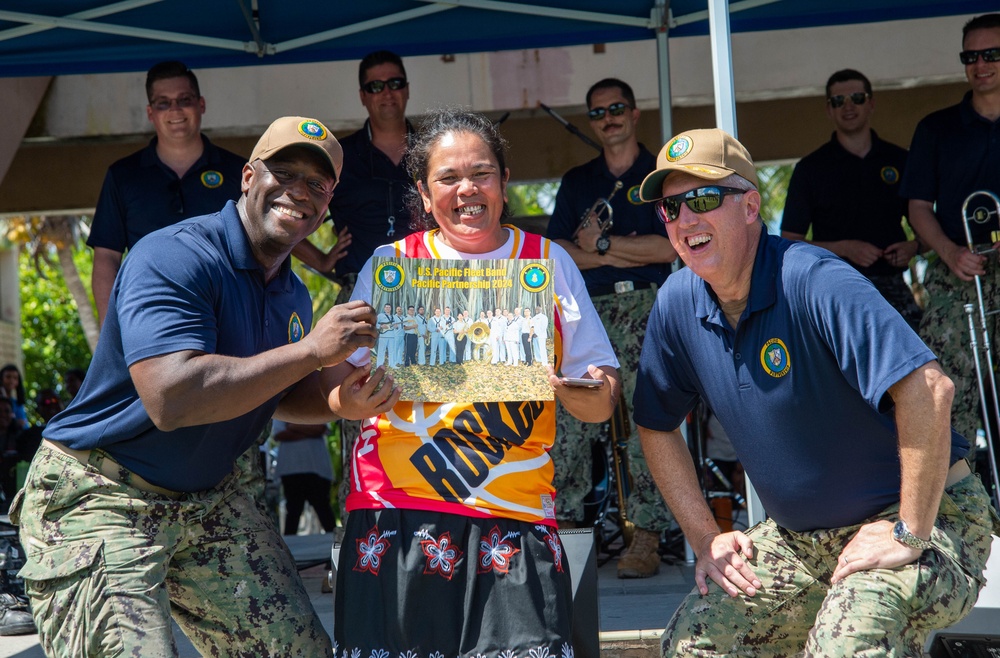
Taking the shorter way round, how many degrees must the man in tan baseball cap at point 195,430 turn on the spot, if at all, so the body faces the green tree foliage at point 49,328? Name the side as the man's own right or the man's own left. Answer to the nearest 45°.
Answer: approximately 135° to the man's own left

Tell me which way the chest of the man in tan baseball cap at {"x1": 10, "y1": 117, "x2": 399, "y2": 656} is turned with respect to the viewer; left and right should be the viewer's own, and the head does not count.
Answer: facing the viewer and to the right of the viewer

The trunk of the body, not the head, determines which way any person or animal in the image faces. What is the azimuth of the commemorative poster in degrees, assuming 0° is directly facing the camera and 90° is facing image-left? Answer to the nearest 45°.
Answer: approximately 0°

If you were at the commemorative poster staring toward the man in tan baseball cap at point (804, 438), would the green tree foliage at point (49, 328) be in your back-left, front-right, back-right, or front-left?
back-left

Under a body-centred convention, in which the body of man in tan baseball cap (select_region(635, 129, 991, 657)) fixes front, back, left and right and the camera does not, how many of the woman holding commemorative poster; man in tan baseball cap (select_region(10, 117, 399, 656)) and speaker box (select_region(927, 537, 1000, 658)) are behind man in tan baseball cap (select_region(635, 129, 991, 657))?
1

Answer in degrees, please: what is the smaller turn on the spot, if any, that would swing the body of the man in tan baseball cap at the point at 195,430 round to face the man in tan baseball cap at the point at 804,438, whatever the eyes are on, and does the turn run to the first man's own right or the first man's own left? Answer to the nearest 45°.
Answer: approximately 45° to the first man's own left

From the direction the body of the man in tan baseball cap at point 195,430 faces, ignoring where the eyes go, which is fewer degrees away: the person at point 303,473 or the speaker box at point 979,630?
the speaker box

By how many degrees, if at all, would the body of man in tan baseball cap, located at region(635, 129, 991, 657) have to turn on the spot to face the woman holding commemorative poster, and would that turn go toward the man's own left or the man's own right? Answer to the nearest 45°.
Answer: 0° — they already face them

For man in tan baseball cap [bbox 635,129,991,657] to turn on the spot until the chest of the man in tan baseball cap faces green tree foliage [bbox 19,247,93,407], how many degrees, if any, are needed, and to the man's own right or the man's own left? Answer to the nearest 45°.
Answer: approximately 90° to the man's own right

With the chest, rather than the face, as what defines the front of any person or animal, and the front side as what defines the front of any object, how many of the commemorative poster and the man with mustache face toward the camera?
2

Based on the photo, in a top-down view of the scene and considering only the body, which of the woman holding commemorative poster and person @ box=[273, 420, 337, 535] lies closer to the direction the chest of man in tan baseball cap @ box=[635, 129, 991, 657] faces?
the woman holding commemorative poster

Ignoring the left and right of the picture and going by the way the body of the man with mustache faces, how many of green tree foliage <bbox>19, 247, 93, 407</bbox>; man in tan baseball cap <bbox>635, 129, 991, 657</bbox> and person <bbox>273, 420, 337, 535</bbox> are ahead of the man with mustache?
1

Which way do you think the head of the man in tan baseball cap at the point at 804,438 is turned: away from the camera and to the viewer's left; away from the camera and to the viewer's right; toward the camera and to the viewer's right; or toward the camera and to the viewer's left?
toward the camera and to the viewer's left
